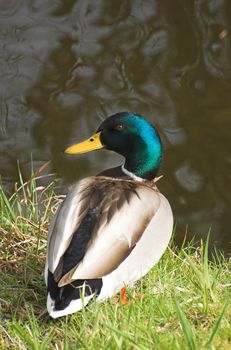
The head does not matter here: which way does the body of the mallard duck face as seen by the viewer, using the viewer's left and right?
facing away from the viewer and to the right of the viewer
